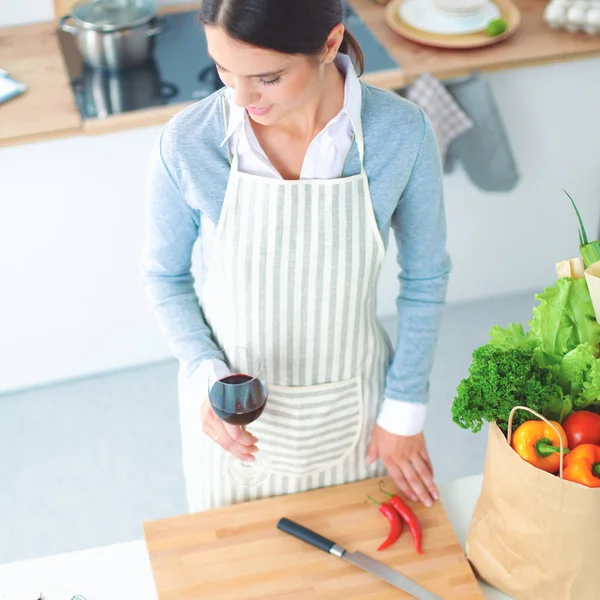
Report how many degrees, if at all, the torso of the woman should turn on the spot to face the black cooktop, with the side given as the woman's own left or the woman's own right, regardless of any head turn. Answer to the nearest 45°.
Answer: approximately 180°

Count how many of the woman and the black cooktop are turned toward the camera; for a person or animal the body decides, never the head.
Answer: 2

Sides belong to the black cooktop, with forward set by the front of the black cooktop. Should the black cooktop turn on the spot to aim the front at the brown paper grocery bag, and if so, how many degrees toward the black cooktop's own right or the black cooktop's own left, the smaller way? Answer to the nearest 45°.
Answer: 0° — it already faces it

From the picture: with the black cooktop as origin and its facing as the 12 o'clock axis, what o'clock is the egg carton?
The egg carton is roughly at 9 o'clock from the black cooktop.

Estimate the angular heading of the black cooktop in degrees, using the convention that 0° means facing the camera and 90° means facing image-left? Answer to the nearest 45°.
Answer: approximately 0°

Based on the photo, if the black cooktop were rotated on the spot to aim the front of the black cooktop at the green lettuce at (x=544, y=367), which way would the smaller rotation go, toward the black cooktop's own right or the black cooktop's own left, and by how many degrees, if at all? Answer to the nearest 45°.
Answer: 0° — it already faces it

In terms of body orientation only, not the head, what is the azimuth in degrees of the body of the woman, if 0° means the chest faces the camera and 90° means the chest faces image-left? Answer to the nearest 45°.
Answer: approximately 0°

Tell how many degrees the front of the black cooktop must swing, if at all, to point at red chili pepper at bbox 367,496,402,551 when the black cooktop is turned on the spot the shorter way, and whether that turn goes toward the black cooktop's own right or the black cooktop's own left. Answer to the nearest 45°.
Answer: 0° — it already faces it
